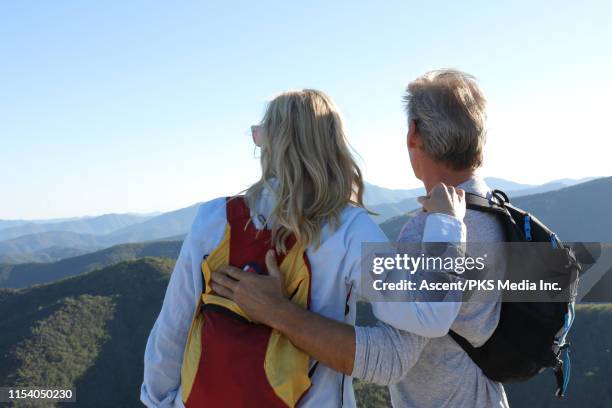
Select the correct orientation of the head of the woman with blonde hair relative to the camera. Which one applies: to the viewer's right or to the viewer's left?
to the viewer's left

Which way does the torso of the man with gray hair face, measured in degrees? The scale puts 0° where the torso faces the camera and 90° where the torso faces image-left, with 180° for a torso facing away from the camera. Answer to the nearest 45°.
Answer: approximately 135°
